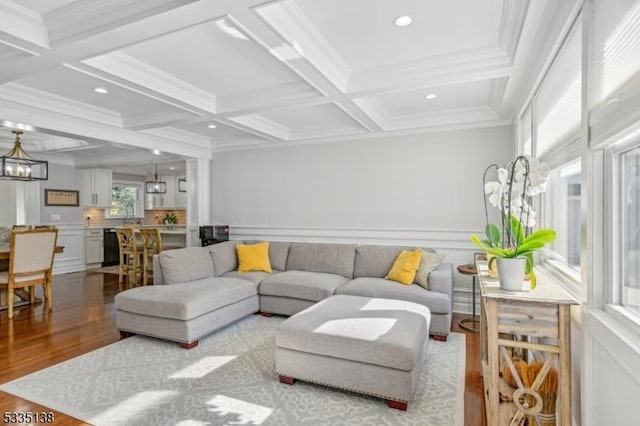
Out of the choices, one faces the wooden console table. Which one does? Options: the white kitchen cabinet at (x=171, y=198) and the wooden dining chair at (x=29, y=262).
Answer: the white kitchen cabinet

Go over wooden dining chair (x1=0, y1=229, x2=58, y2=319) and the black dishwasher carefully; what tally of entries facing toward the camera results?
1

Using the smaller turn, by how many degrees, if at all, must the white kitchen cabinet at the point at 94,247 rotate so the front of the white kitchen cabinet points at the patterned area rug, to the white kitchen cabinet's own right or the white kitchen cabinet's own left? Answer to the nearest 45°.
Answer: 0° — it already faces it

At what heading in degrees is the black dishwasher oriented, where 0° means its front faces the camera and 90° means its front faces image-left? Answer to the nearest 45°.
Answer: approximately 0°

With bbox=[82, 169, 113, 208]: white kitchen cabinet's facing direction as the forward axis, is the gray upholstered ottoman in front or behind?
in front

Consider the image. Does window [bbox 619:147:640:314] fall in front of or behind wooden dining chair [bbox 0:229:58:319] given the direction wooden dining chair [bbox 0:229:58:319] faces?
behind

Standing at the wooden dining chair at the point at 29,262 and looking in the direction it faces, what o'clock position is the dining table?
The dining table is roughly at 1 o'clock from the wooden dining chair.

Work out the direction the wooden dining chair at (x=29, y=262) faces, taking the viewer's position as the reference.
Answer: facing away from the viewer and to the left of the viewer

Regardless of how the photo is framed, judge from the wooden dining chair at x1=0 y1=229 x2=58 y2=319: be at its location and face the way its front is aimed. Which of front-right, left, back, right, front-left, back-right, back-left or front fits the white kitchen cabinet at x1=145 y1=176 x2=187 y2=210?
right

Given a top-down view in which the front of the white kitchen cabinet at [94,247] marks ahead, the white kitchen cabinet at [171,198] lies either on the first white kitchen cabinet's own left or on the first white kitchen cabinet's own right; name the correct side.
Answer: on the first white kitchen cabinet's own left

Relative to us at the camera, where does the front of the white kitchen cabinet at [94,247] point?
facing the viewer
